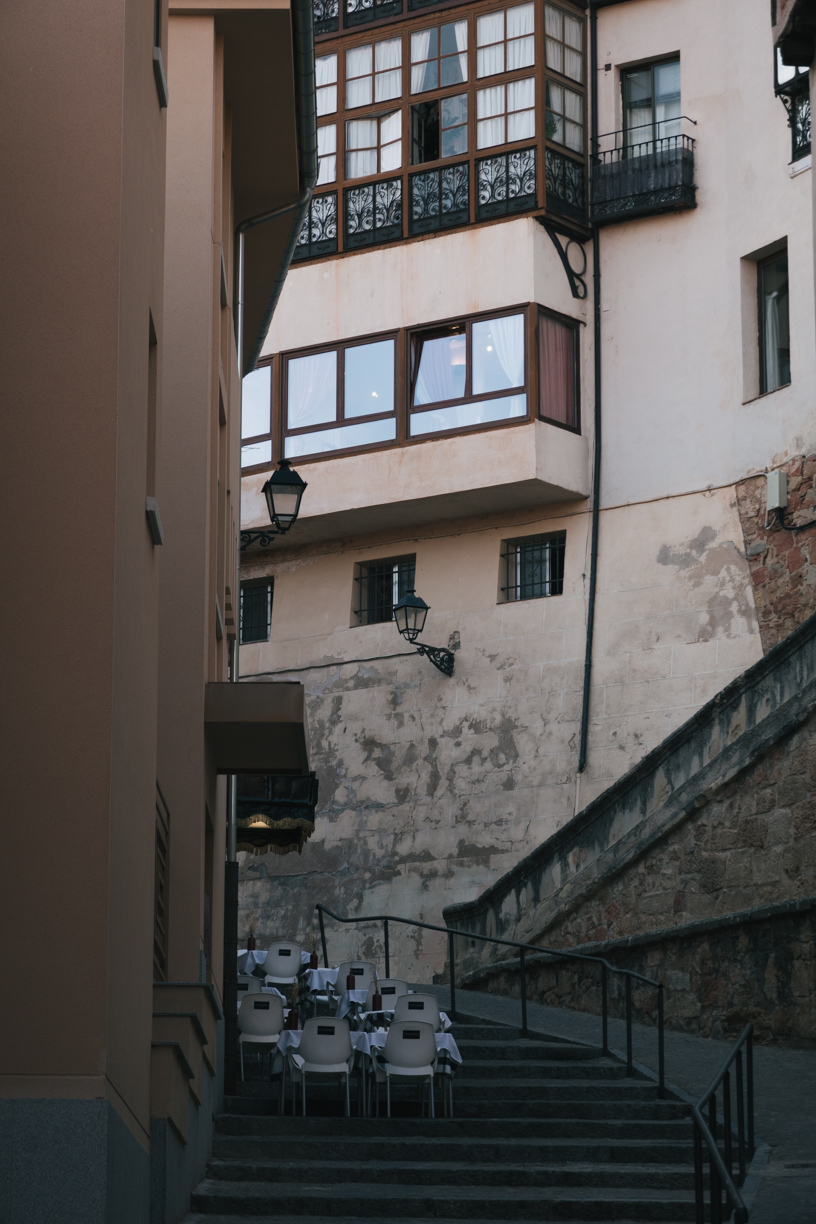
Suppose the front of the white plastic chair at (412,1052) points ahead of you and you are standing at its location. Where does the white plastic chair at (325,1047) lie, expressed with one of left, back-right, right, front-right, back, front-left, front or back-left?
left

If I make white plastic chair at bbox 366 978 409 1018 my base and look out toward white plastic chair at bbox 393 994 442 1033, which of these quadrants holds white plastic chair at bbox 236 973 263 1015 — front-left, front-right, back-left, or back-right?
back-right

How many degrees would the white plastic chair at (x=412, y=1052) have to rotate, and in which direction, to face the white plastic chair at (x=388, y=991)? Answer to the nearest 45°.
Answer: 0° — it already faces it

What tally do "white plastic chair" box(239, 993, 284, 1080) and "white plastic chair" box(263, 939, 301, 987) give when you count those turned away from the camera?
2

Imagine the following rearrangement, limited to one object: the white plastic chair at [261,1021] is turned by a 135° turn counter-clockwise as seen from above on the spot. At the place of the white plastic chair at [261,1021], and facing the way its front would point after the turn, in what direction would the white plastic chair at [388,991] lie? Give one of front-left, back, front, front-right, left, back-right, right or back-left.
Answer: back

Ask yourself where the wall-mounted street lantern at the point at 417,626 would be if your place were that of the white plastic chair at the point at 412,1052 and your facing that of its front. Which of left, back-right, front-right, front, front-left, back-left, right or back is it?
front

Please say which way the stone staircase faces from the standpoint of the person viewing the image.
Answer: facing the viewer

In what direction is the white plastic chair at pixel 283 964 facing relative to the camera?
away from the camera

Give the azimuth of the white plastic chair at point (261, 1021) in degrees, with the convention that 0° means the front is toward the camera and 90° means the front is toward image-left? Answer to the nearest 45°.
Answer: approximately 180°

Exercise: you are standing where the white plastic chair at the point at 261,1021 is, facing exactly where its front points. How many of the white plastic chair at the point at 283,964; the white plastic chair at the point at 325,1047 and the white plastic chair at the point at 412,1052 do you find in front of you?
1

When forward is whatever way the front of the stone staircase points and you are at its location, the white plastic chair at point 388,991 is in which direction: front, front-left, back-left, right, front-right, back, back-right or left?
back

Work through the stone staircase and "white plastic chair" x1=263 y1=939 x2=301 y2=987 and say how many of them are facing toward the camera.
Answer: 1

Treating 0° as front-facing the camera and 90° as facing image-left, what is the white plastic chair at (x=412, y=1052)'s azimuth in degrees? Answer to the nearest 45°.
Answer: approximately 180°

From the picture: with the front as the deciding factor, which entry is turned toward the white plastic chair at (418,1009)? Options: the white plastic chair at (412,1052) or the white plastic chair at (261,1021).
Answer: the white plastic chair at (412,1052)
